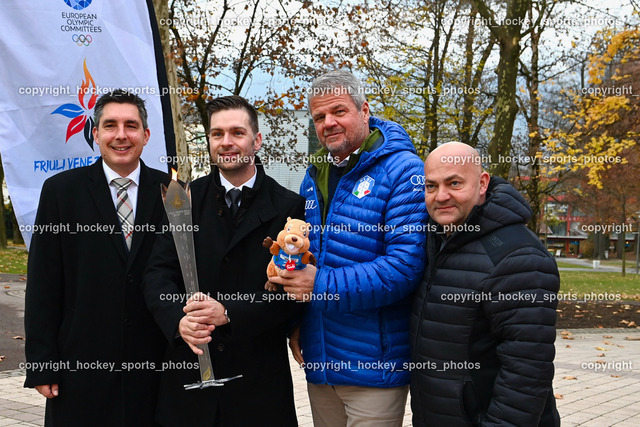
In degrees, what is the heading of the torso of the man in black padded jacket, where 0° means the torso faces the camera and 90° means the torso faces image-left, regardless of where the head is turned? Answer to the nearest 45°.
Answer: approximately 45°

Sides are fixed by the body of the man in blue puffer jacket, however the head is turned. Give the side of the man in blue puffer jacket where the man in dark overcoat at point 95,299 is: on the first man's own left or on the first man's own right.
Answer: on the first man's own right

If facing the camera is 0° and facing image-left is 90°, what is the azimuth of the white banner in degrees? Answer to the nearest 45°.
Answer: approximately 0°

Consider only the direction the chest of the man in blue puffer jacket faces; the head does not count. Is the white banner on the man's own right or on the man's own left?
on the man's own right

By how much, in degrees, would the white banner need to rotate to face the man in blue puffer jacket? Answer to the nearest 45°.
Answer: approximately 45° to its left

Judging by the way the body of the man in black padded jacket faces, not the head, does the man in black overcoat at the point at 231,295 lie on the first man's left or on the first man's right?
on the first man's right
